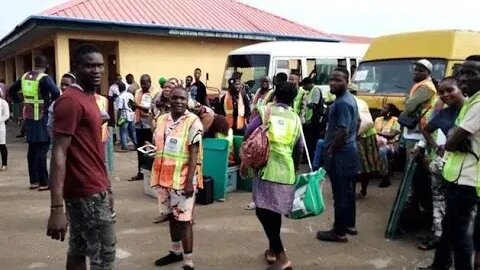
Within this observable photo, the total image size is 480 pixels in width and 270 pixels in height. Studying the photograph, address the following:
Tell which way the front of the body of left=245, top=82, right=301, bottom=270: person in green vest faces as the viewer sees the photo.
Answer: away from the camera

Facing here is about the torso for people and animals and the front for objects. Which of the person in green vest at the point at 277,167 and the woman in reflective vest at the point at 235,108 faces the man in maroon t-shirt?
the woman in reflective vest

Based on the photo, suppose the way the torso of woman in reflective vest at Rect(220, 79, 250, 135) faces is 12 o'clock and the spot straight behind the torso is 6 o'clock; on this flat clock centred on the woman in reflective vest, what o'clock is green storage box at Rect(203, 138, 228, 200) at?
The green storage box is roughly at 12 o'clock from the woman in reflective vest.

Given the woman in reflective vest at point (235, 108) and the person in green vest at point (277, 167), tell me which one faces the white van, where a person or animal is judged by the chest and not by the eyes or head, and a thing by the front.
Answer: the person in green vest

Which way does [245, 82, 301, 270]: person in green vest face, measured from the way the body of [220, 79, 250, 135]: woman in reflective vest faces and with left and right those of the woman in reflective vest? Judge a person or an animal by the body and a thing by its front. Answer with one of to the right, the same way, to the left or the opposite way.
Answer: the opposite way

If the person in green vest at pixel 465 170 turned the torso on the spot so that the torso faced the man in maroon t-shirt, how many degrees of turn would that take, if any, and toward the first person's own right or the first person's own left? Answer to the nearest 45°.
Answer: approximately 45° to the first person's own left

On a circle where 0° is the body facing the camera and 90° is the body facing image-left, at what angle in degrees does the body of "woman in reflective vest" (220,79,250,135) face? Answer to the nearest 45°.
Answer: approximately 0°

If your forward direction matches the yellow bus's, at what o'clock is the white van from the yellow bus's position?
The white van is roughly at 3 o'clock from the yellow bus.

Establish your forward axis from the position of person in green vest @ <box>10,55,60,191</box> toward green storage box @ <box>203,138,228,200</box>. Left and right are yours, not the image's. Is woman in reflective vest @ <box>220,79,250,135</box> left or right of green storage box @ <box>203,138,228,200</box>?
left

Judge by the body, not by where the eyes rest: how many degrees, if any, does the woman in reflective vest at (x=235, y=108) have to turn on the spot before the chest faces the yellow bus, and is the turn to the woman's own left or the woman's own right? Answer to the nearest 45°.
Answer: approximately 90° to the woman's own left

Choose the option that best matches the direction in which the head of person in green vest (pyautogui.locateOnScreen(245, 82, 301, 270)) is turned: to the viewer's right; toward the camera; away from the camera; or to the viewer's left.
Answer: away from the camera

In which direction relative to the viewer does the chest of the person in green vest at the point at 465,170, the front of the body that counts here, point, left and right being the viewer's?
facing to the left of the viewer

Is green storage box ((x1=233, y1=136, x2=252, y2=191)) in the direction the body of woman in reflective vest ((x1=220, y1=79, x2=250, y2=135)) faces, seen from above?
yes

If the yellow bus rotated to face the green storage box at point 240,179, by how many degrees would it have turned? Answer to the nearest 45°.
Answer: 0° — it already faces it

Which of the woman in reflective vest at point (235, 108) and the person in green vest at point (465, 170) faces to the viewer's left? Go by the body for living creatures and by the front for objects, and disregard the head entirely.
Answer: the person in green vest
